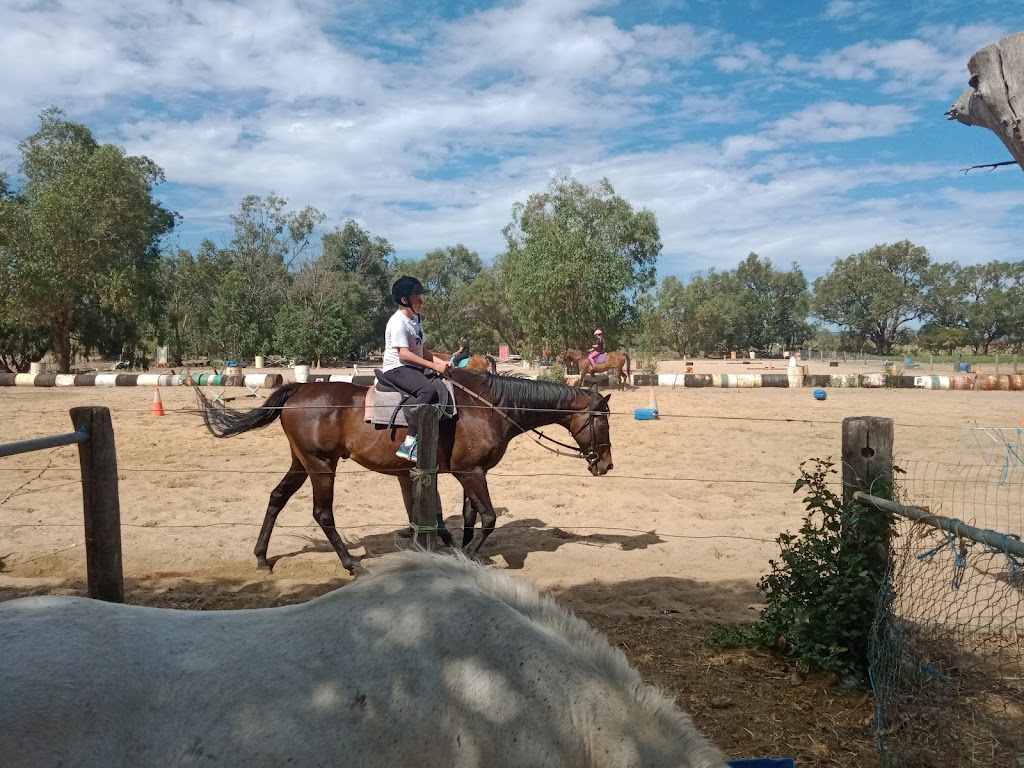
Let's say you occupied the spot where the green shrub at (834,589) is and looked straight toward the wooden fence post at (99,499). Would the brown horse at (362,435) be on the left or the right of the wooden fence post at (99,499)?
right

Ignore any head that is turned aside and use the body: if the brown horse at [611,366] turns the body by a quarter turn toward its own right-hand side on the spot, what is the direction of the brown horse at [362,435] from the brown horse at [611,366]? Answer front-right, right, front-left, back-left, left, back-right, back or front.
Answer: back

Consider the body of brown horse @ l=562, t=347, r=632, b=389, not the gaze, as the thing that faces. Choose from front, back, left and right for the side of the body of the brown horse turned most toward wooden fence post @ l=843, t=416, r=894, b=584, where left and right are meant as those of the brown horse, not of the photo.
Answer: left

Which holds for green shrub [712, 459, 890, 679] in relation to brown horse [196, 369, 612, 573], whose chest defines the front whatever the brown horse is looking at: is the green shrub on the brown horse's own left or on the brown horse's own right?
on the brown horse's own right

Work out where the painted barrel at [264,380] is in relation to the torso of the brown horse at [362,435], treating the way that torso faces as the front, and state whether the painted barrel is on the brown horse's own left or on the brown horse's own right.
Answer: on the brown horse's own left

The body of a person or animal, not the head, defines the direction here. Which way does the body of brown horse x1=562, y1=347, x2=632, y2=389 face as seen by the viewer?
to the viewer's left

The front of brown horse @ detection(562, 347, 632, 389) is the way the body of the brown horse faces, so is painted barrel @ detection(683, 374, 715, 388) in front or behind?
behind

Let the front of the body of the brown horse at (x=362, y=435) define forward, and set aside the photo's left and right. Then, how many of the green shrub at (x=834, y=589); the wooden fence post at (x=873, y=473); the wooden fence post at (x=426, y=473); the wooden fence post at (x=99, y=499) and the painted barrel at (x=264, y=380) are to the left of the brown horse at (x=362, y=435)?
1

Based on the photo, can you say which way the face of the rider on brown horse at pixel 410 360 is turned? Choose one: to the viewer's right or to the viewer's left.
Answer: to the viewer's right

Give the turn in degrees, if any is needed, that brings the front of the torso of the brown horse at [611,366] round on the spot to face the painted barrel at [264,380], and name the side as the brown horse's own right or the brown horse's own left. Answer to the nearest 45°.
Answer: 0° — it already faces it

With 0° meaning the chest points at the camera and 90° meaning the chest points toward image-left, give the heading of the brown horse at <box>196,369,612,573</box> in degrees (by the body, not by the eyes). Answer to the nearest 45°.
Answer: approximately 270°

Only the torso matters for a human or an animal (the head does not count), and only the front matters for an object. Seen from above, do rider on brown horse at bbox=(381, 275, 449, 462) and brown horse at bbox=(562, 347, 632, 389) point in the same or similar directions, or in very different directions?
very different directions

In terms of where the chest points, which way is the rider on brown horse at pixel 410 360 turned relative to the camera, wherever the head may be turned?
to the viewer's right

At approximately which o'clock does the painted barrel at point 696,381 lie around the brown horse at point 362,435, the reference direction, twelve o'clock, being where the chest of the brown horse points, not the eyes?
The painted barrel is roughly at 10 o'clock from the brown horse.

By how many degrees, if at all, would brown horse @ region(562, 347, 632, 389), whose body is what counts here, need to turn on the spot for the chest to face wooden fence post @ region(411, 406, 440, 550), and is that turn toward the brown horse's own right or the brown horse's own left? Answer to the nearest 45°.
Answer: approximately 90° to the brown horse's own left

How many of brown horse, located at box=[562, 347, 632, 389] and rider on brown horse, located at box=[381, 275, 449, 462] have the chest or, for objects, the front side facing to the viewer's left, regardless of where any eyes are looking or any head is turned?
1
